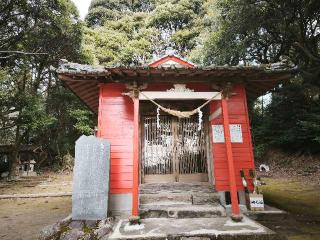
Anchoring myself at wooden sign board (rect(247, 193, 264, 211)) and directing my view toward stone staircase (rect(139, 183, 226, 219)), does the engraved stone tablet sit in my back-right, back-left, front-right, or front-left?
front-left

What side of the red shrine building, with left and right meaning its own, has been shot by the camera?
front

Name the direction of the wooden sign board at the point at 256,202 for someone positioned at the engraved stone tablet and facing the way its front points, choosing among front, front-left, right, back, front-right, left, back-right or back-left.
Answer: left

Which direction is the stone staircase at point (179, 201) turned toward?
toward the camera

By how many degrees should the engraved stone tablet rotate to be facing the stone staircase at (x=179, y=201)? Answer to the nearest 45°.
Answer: approximately 90° to its left

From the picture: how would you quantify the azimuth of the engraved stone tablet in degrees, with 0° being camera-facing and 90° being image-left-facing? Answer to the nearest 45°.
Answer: approximately 0°

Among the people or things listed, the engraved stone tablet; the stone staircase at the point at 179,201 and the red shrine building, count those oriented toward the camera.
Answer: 3

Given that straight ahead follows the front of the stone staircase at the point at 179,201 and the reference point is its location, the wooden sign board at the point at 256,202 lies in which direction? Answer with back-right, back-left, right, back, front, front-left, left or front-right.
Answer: left

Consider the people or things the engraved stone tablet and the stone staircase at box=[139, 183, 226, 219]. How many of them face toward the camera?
2
